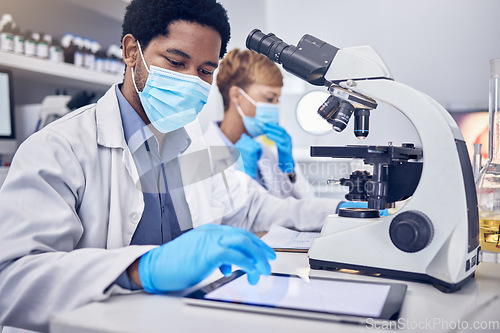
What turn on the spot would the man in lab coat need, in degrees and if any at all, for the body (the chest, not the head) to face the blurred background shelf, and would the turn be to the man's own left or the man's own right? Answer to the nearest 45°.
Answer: approximately 135° to the man's own left

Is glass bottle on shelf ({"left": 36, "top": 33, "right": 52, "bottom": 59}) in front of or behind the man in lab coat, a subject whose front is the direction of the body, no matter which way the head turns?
behind

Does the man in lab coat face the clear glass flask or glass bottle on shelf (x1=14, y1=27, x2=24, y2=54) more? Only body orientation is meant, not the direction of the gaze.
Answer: the clear glass flask

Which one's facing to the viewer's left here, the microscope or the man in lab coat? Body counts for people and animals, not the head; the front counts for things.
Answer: the microscope

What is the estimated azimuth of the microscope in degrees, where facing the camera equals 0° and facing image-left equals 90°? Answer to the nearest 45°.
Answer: approximately 90°

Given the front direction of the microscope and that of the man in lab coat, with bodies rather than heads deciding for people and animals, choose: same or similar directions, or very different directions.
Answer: very different directions

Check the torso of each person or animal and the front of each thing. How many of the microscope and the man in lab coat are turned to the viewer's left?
1

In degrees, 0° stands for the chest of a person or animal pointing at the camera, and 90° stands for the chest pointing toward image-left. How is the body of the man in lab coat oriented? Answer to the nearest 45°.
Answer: approximately 315°
